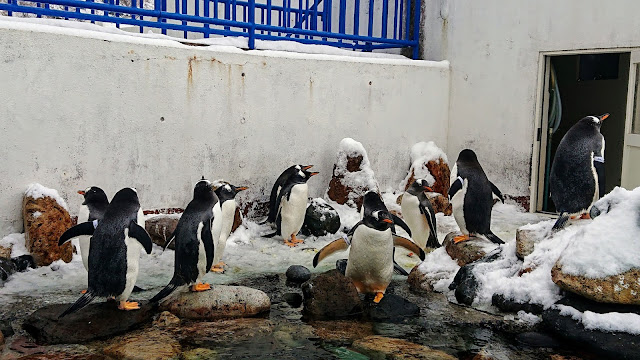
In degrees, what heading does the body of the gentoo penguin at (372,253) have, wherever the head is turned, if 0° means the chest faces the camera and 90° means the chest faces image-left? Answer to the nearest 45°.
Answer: approximately 0°

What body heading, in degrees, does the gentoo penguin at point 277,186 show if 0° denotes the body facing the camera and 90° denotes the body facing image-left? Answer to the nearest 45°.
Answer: approximately 270°

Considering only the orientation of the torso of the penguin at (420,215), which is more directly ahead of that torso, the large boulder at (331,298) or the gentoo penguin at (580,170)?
the large boulder

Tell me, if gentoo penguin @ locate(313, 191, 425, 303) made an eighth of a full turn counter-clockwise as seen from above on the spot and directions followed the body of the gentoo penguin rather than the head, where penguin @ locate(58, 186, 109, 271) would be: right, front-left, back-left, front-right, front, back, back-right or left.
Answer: back-right

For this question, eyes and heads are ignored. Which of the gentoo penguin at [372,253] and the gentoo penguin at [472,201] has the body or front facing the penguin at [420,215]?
the gentoo penguin at [472,201]

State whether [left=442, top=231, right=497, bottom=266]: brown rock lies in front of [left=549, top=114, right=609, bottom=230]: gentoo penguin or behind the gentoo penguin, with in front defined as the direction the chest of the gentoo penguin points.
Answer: behind

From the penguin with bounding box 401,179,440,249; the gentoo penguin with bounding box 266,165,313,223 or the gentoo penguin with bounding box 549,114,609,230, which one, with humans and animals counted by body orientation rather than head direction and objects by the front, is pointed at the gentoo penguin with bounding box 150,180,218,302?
the penguin

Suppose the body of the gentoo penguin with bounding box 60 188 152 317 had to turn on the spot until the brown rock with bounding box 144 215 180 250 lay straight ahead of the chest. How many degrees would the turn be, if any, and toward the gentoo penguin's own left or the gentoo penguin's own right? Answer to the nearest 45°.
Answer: approximately 45° to the gentoo penguin's own left
